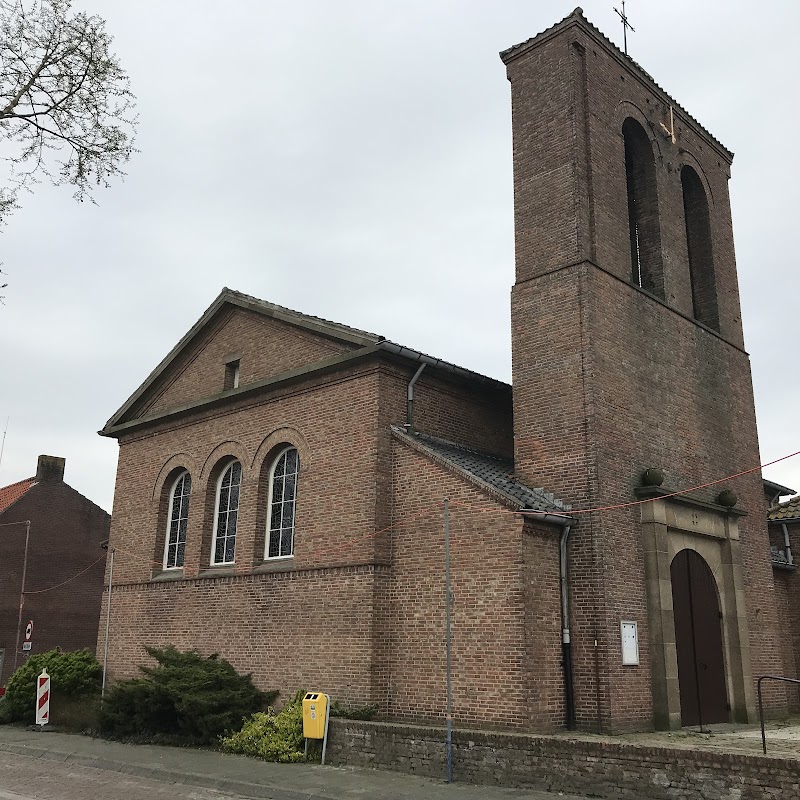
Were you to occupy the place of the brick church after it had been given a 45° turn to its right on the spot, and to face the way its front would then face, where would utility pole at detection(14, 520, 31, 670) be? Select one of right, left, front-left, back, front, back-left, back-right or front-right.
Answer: back-right

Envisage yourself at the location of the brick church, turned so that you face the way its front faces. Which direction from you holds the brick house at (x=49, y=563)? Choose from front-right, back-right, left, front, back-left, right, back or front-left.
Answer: back

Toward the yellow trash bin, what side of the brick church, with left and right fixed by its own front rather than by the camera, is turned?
right

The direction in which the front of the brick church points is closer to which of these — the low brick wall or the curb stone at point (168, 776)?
the low brick wall

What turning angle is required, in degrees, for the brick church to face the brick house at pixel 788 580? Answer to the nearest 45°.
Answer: approximately 90° to its left

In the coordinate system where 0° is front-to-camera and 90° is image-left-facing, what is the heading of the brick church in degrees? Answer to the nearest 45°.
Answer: approximately 315°

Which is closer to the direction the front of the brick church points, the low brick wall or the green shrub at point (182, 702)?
the low brick wall

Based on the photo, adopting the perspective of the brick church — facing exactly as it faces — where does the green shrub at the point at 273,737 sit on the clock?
The green shrub is roughly at 2 o'clock from the brick church.

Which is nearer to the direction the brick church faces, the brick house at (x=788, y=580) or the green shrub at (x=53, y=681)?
the brick house

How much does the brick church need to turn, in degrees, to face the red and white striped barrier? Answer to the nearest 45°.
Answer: approximately 135° to its right

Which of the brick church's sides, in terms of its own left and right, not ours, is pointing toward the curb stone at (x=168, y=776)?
right
